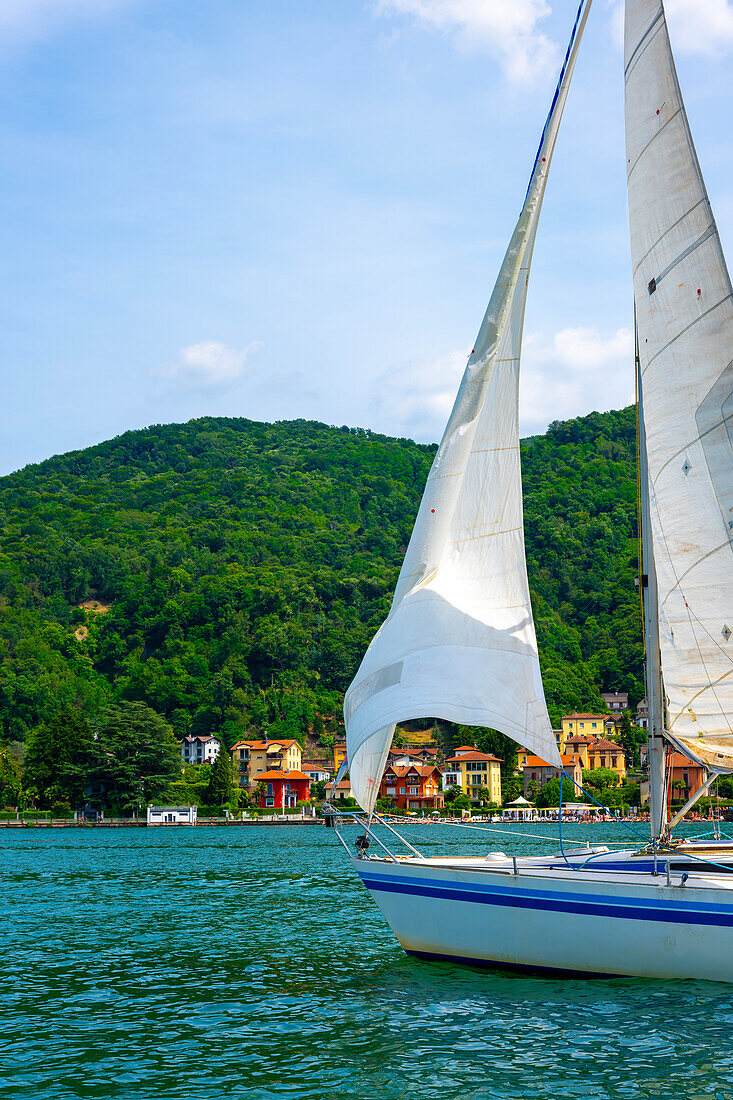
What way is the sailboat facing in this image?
to the viewer's left
